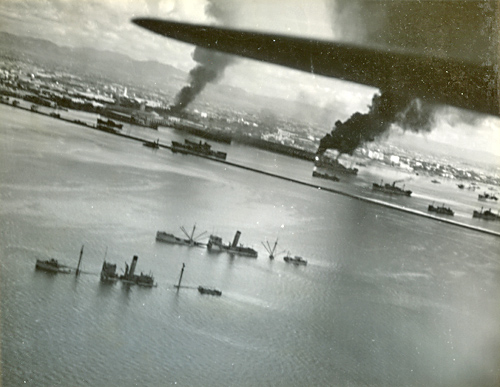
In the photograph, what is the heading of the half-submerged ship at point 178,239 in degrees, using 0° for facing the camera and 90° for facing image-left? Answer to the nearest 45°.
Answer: approximately 90°

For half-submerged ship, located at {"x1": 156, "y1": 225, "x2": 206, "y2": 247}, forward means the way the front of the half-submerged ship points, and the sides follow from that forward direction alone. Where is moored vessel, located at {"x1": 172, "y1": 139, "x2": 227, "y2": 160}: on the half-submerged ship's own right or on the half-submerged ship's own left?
on the half-submerged ship's own right

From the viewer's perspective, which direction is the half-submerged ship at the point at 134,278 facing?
to the viewer's left
